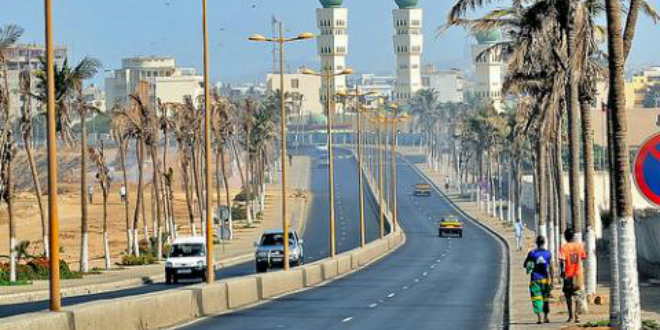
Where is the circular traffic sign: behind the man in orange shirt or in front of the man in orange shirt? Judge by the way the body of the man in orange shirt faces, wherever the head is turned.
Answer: behind

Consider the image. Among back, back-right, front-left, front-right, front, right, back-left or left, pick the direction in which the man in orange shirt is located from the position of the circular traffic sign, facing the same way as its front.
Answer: back

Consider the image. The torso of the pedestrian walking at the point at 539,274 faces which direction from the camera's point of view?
away from the camera

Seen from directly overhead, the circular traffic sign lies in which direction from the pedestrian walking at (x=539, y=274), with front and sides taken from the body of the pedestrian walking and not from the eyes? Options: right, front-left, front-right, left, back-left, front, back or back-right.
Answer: back

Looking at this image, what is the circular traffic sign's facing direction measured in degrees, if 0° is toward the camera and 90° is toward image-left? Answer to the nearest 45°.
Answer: approximately 0°

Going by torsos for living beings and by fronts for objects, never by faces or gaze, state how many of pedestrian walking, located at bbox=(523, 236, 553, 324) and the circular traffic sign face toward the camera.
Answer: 1

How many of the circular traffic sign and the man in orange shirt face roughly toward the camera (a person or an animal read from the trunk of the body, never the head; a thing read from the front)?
1

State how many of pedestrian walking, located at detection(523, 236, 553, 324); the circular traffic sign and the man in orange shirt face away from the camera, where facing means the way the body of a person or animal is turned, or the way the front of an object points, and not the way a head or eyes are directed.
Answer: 2

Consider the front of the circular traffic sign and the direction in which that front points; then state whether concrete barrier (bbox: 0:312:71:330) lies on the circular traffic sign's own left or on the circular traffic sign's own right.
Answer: on the circular traffic sign's own right

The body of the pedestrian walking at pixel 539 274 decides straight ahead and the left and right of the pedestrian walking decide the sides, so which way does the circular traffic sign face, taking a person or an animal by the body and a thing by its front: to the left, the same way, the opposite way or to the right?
the opposite way

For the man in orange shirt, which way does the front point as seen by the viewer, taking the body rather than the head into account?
away from the camera

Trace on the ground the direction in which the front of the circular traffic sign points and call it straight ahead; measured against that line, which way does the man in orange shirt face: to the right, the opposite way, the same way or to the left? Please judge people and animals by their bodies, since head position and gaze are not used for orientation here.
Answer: the opposite way
